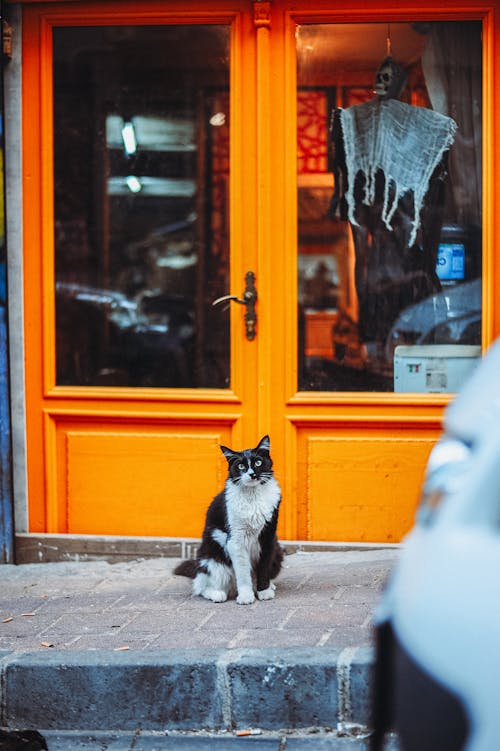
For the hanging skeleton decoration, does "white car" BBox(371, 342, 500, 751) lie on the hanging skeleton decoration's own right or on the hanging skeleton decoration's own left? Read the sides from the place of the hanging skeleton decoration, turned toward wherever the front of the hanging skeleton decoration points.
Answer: on the hanging skeleton decoration's own left

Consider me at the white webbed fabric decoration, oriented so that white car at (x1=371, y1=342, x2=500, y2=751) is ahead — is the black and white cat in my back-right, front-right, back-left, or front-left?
front-right

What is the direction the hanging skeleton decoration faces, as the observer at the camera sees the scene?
facing the viewer and to the left of the viewer
